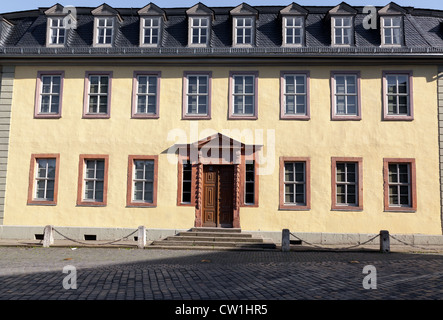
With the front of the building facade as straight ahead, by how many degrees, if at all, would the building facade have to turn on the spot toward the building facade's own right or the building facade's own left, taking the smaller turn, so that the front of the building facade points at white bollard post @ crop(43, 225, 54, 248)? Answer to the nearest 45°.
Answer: approximately 90° to the building facade's own right

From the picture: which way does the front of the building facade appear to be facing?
toward the camera
